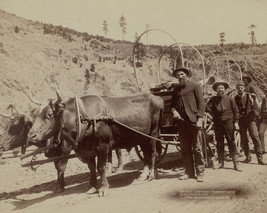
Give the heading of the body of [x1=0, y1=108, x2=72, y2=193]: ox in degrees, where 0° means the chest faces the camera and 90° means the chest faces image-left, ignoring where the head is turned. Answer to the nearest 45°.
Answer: approximately 45°

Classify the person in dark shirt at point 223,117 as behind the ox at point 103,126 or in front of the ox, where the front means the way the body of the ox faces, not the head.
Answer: behind

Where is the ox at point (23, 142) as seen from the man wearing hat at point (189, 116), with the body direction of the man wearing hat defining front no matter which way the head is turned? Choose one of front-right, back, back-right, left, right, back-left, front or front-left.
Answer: front-right

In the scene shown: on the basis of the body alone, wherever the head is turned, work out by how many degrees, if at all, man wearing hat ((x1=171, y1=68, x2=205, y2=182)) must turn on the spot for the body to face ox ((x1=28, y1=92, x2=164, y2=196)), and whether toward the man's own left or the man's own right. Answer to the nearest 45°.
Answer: approximately 45° to the man's own right

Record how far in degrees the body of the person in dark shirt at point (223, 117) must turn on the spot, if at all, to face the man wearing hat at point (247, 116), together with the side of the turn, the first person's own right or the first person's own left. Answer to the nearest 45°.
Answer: approximately 135° to the first person's own left

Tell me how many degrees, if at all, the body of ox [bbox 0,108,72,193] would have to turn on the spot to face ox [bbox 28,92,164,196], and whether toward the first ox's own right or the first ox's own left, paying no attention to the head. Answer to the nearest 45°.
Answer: approximately 90° to the first ox's own left

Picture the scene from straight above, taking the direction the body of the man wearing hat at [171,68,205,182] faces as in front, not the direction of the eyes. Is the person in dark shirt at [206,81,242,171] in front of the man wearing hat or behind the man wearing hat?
behind

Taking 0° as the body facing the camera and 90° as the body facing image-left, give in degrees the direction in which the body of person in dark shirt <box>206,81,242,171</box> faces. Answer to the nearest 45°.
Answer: approximately 0°

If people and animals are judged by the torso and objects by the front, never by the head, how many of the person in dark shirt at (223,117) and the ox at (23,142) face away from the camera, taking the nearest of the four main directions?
0

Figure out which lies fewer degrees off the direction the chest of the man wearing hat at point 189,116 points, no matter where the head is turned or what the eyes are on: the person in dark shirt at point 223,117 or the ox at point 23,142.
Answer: the ox
